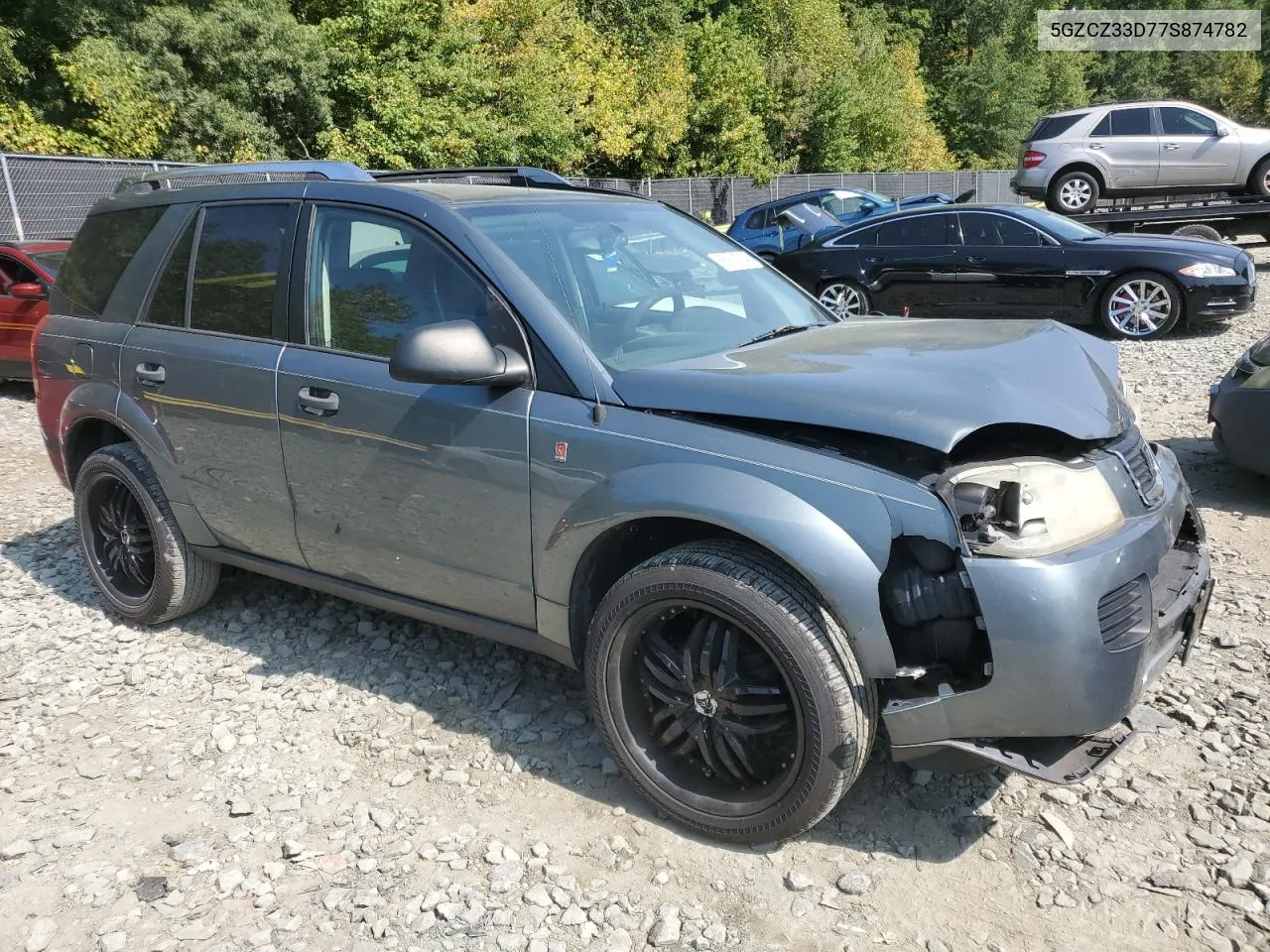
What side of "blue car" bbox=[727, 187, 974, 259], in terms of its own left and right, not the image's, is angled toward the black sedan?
right

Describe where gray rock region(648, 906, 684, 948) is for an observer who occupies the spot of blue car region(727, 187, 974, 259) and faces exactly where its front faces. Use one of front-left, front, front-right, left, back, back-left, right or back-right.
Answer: right

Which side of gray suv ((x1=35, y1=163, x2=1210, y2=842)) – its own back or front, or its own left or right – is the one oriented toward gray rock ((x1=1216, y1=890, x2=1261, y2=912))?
front

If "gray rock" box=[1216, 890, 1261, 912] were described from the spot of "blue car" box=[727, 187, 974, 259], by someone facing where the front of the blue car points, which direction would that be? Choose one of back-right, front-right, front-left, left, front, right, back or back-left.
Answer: right

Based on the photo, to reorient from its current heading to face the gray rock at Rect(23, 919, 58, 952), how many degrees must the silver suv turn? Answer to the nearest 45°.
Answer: approximately 90° to its right

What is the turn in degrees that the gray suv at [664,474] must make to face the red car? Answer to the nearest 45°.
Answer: approximately 180°

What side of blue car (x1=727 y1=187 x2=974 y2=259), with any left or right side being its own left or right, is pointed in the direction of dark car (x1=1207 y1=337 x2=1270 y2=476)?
right

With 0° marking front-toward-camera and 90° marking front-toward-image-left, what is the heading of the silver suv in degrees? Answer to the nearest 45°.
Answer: approximately 270°

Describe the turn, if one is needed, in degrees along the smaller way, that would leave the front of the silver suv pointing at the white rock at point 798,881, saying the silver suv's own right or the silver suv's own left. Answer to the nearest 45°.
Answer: approximately 90° to the silver suv's own right

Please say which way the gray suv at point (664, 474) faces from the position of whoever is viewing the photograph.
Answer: facing the viewer and to the right of the viewer

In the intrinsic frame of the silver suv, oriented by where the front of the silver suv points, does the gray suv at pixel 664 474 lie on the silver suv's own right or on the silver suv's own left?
on the silver suv's own right

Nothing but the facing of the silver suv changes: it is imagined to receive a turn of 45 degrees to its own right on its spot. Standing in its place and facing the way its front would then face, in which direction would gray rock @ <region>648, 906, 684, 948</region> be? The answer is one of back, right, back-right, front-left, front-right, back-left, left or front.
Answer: front-right
